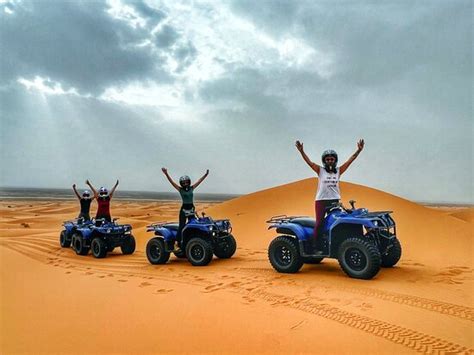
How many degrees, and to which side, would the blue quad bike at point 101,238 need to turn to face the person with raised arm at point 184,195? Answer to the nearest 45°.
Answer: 0° — it already faces them

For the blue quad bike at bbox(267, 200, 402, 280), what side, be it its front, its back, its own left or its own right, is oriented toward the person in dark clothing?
back

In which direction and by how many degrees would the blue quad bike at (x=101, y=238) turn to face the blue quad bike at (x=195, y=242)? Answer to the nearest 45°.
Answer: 0° — it already faces it

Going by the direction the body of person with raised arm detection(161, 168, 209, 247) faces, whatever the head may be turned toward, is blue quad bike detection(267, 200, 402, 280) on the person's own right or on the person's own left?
on the person's own left

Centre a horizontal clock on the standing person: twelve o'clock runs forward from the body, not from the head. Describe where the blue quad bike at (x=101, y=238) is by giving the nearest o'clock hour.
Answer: The blue quad bike is roughly at 4 o'clock from the standing person.

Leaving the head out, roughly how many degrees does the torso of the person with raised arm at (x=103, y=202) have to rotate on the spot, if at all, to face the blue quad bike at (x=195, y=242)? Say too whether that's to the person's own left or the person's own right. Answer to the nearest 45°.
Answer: approximately 45° to the person's own left

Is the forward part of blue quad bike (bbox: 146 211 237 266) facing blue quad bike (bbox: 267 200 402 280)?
yes

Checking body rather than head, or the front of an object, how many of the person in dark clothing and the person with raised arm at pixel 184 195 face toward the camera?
2

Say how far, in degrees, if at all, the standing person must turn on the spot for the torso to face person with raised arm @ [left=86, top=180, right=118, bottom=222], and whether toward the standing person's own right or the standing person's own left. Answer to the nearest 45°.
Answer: approximately 135° to the standing person's own right
